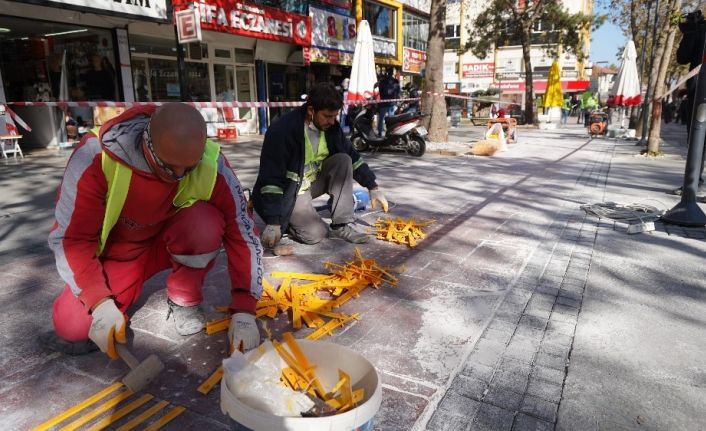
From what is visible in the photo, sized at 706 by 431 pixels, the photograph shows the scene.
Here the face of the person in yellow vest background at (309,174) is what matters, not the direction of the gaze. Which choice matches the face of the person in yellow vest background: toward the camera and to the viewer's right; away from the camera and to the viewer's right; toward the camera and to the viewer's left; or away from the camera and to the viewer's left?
toward the camera and to the viewer's right

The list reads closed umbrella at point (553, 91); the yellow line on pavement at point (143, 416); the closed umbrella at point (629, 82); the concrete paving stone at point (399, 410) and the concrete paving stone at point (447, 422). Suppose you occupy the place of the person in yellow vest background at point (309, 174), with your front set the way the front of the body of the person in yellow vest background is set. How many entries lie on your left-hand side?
2

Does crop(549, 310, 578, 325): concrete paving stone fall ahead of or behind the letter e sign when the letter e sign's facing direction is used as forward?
ahead

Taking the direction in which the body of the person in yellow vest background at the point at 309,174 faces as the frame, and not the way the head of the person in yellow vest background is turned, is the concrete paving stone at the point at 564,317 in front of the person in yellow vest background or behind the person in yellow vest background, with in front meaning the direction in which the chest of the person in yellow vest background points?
in front

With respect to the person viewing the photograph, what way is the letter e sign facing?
facing the viewer

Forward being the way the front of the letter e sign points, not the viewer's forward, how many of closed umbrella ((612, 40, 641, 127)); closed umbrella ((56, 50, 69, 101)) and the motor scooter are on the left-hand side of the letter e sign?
2

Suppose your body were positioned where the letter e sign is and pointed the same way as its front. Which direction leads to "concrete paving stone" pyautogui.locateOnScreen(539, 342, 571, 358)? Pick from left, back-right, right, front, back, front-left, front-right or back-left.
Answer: front

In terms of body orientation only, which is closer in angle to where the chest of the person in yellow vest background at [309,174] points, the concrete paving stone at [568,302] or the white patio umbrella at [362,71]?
the concrete paving stone

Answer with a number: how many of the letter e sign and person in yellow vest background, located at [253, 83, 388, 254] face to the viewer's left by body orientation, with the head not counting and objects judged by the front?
0

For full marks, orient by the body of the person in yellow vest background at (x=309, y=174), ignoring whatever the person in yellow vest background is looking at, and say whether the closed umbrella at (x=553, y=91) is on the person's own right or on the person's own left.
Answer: on the person's own left

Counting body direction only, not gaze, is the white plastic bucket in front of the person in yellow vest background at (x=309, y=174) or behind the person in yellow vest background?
in front

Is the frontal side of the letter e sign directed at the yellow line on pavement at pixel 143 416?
yes

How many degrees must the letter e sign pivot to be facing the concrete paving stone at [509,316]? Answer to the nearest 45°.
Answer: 0° — it already faces it

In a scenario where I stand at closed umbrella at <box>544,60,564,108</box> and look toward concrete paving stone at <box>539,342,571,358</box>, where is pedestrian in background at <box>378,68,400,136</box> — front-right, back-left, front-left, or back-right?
front-right

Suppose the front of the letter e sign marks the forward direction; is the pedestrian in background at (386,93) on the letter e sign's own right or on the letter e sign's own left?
on the letter e sign's own left

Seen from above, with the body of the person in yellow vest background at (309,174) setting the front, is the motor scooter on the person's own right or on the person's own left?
on the person's own left

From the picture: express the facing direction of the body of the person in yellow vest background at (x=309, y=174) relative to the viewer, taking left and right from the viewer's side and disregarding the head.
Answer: facing the viewer and to the right of the viewer

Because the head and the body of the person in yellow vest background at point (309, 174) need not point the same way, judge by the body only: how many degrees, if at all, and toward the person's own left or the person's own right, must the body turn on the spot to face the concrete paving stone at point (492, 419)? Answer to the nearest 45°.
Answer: approximately 45° to the person's own right

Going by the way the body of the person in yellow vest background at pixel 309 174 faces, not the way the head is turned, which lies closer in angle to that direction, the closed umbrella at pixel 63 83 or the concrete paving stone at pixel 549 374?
the concrete paving stone
